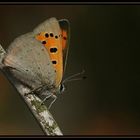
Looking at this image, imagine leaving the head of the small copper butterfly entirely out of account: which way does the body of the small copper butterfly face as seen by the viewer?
to the viewer's right
